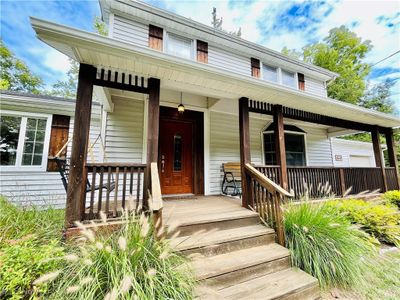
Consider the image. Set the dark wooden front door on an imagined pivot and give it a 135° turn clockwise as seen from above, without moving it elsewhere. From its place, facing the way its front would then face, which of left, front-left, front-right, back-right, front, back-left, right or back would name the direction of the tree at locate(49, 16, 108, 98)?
front

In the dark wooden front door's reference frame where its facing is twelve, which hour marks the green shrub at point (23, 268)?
The green shrub is roughly at 1 o'clock from the dark wooden front door.

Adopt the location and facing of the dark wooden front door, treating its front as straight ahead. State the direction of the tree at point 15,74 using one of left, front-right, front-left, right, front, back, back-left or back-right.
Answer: back-right

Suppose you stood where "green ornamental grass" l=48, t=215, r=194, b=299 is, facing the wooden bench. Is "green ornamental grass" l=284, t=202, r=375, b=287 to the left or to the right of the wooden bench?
right

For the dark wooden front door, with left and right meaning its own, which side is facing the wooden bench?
left

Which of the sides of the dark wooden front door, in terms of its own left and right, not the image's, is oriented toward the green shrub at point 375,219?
left

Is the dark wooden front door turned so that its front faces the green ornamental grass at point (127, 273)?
yes

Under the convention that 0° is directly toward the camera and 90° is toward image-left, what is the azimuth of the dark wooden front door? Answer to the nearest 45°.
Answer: approximately 0°

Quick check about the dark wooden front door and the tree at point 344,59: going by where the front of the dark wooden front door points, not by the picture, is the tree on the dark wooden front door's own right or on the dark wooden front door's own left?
on the dark wooden front door's own left

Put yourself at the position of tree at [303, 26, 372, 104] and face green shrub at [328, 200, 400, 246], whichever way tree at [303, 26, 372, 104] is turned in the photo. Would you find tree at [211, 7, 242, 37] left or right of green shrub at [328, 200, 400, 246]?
right
